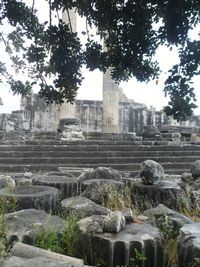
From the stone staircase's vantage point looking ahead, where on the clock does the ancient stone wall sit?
The ancient stone wall is roughly at 6 o'clock from the stone staircase.

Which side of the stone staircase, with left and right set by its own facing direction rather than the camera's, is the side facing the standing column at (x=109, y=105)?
back

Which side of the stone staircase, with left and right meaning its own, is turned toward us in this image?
front
